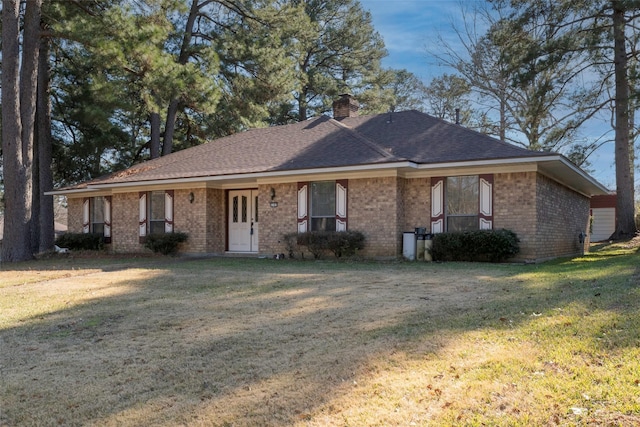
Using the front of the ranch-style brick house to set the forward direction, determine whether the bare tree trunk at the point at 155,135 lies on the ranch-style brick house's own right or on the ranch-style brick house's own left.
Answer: on the ranch-style brick house's own right

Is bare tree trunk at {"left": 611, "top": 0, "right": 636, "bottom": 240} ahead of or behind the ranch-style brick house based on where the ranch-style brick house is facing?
behind

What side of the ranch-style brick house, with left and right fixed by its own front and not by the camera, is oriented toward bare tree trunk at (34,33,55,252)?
right

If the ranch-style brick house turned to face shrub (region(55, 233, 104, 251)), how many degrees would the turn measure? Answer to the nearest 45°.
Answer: approximately 90° to its right

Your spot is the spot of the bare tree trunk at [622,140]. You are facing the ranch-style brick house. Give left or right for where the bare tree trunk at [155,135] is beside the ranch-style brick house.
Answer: right

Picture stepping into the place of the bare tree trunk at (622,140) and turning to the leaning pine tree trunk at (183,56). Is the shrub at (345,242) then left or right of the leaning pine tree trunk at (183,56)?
left

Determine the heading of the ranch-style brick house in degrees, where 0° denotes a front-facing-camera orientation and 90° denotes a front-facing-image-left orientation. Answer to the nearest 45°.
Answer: approximately 45°

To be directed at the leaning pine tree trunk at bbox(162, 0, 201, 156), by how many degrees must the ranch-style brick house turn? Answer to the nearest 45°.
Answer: approximately 90° to its right
